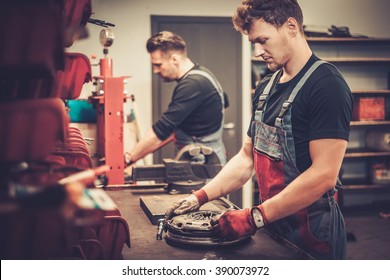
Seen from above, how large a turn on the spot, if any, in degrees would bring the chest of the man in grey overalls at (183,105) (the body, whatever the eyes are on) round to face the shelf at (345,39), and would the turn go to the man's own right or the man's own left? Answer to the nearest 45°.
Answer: approximately 135° to the man's own right

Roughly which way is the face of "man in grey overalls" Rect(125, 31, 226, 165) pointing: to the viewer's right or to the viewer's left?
to the viewer's left

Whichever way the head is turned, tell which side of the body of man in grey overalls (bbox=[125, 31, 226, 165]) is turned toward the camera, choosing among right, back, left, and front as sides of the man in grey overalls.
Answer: left

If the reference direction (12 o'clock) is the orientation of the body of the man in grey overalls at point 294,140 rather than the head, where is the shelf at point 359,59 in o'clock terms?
The shelf is roughly at 5 o'clock from the man in grey overalls.

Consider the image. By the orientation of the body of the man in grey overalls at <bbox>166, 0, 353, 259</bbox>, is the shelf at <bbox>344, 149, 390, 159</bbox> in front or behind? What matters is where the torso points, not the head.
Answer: behind

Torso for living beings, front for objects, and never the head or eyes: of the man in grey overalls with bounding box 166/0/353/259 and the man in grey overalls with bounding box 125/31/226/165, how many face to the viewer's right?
0

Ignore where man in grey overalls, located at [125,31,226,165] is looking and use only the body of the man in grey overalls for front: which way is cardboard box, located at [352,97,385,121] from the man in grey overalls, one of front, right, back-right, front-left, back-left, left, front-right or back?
back-right

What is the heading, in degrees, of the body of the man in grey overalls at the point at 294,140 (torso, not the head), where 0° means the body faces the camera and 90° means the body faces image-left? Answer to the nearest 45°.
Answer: approximately 45°

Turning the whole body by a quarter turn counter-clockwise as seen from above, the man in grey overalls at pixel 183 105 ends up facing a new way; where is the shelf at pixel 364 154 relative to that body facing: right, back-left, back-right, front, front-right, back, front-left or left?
back-left

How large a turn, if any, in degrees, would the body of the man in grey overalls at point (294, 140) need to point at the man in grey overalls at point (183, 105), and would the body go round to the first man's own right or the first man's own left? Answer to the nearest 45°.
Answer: approximately 135° to the first man's own right

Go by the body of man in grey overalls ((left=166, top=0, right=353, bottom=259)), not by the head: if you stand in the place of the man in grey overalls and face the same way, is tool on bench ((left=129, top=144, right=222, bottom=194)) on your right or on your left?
on your right

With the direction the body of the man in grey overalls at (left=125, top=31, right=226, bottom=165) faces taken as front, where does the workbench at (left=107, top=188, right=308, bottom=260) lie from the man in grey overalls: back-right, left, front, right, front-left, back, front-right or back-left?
left

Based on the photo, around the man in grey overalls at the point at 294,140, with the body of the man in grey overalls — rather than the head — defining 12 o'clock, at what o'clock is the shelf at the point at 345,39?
The shelf is roughly at 5 o'clock from the man in grey overalls.
